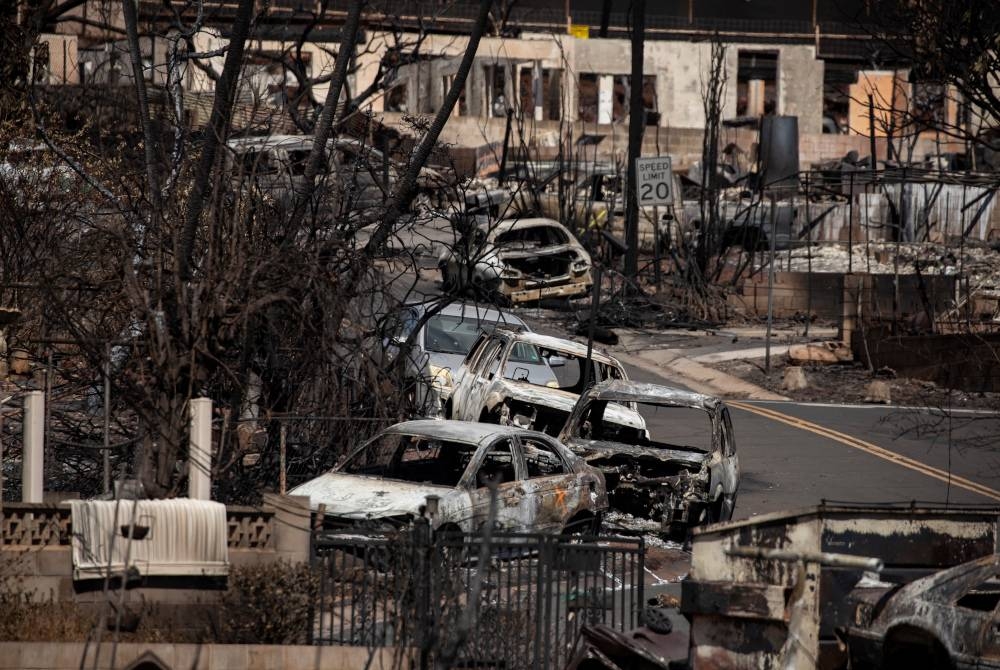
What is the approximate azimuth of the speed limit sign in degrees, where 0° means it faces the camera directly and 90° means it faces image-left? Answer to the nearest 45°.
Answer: approximately 0°

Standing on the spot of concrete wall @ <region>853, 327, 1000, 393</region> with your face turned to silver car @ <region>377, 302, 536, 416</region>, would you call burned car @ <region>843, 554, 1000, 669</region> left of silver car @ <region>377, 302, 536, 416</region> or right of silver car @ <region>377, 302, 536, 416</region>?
left

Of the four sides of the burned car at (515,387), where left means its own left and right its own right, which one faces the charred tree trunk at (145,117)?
right

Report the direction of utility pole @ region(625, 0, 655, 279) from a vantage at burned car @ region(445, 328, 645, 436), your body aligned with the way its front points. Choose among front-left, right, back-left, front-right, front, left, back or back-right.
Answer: back-left

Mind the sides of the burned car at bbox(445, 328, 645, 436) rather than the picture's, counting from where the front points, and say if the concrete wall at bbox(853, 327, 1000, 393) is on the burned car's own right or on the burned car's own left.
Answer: on the burned car's own left

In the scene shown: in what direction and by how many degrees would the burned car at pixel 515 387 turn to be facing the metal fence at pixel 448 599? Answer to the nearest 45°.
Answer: approximately 45° to its right

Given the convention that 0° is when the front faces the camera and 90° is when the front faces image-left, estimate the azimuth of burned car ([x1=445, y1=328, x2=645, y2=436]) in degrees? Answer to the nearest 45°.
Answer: approximately 315°

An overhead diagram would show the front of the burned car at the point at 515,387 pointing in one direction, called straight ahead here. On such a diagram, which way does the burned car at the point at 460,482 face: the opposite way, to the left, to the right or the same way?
to the right

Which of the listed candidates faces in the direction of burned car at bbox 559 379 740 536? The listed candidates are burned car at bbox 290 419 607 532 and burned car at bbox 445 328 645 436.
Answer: burned car at bbox 445 328 645 436
